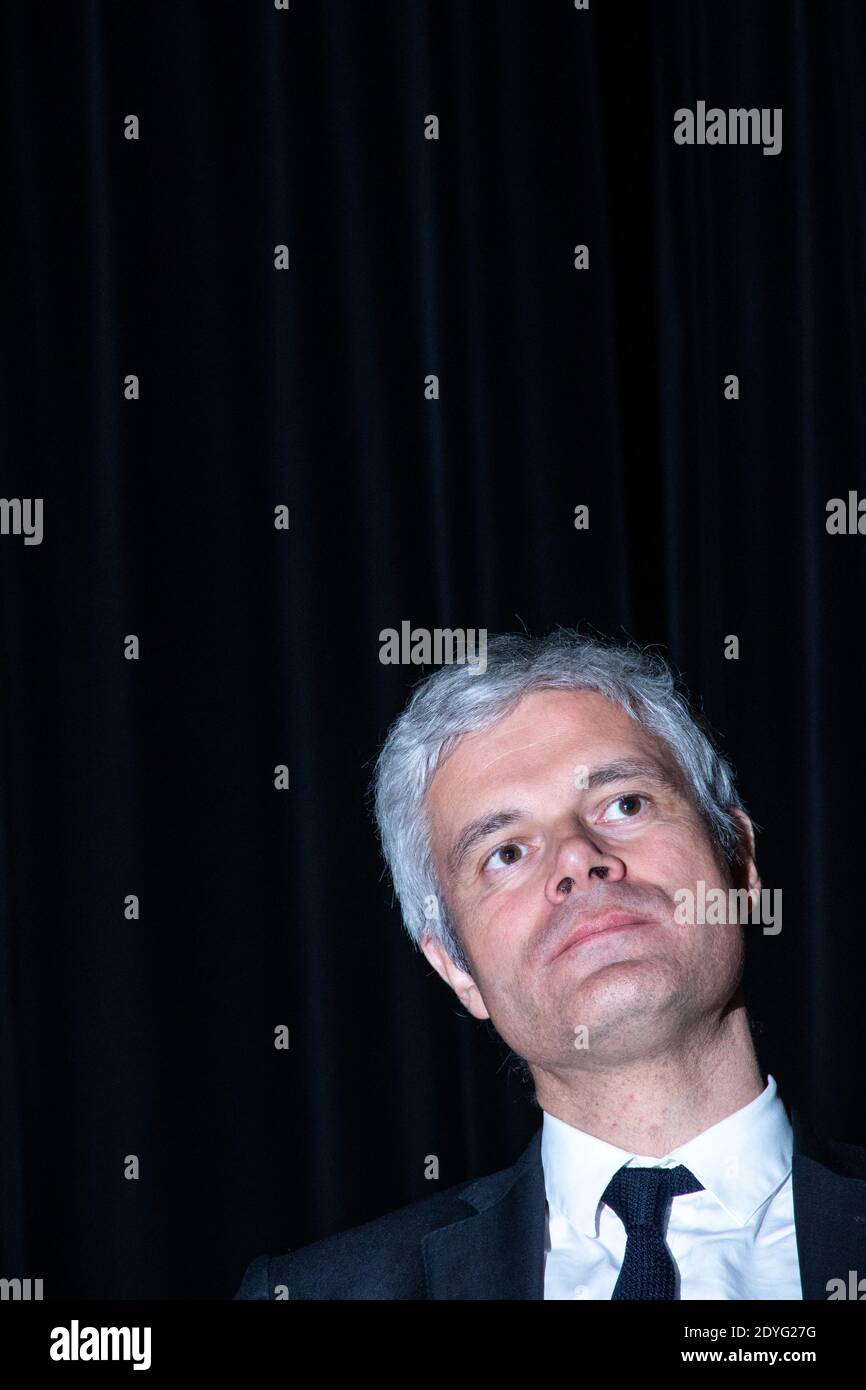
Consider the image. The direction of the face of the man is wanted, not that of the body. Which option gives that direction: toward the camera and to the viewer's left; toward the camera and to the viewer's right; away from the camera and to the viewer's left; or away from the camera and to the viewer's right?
toward the camera and to the viewer's left

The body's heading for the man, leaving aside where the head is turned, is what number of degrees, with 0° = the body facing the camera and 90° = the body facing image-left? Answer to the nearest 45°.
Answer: approximately 0°
